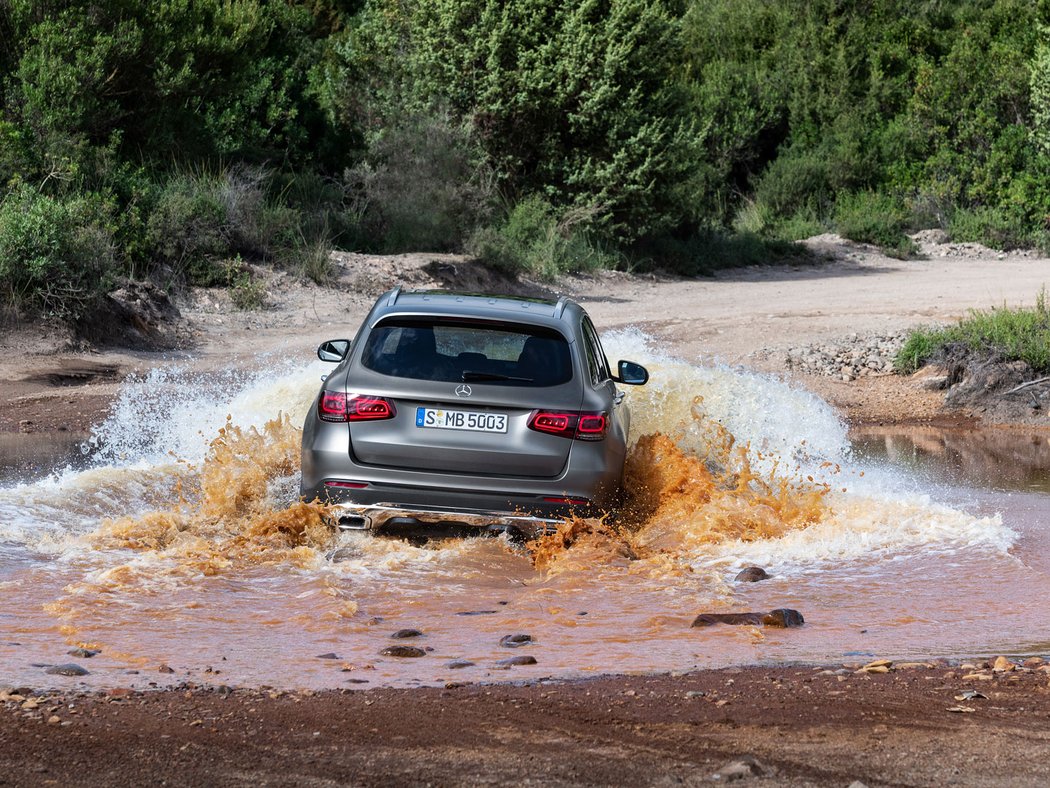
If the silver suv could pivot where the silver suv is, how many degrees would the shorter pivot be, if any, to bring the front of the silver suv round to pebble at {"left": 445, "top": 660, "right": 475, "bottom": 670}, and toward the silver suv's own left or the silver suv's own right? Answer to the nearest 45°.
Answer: approximately 180°

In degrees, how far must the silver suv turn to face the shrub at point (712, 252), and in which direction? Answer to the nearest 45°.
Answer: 0° — it already faces it

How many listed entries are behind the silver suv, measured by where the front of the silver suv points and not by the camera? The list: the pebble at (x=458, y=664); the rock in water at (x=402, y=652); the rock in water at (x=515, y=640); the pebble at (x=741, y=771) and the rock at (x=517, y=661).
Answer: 5

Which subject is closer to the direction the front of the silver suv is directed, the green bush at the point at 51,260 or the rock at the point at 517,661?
the green bush

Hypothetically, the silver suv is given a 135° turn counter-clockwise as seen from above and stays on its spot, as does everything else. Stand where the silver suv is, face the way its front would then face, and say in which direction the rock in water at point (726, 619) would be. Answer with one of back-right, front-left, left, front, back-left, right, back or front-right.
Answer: left

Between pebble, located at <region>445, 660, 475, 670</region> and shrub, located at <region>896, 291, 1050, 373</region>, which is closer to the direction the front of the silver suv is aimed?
the shrub

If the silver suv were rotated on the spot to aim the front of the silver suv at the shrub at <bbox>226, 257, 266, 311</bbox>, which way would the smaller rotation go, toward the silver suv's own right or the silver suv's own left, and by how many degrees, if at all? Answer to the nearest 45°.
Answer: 0° — it already faces it

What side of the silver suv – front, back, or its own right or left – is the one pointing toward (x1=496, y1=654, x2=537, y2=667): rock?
back

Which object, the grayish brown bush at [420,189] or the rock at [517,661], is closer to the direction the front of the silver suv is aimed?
the grayish brown bush

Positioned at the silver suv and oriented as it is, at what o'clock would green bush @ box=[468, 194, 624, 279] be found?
The green bush is roughly at 12 o'clock from the silver suv.

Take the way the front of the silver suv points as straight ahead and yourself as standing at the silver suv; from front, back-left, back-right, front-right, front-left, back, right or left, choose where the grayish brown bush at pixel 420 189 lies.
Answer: front

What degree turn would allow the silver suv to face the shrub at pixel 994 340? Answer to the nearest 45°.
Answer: approximately 45° to its right

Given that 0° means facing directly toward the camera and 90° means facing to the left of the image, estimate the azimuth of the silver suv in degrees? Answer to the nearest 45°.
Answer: approximately 180°

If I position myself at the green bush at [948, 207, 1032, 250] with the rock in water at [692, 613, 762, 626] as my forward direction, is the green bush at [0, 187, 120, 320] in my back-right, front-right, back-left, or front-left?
front-right

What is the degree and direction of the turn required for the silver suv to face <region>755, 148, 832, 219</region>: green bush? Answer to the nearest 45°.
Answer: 0° — it already faces it
